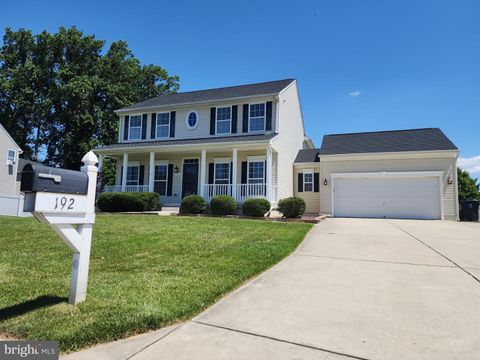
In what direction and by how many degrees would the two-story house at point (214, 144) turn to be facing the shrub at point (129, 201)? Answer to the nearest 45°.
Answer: approximately 45° to its right

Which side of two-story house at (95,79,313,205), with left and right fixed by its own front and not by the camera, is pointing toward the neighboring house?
right

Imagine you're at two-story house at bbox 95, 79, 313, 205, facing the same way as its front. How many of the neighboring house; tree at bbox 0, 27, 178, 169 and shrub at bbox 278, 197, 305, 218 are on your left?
1

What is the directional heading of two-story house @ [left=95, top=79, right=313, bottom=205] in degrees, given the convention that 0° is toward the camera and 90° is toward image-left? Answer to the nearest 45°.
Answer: approximately 45°

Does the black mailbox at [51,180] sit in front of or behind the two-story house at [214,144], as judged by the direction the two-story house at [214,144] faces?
in front

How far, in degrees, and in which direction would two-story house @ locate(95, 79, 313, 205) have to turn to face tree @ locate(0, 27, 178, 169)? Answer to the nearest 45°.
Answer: approximately 90° to its right

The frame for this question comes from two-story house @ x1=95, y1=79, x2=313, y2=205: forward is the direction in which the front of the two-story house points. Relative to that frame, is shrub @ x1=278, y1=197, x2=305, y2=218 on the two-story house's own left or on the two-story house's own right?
on the two-story house's own left

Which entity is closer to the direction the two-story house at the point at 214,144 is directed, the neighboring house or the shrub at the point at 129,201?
the shrub
